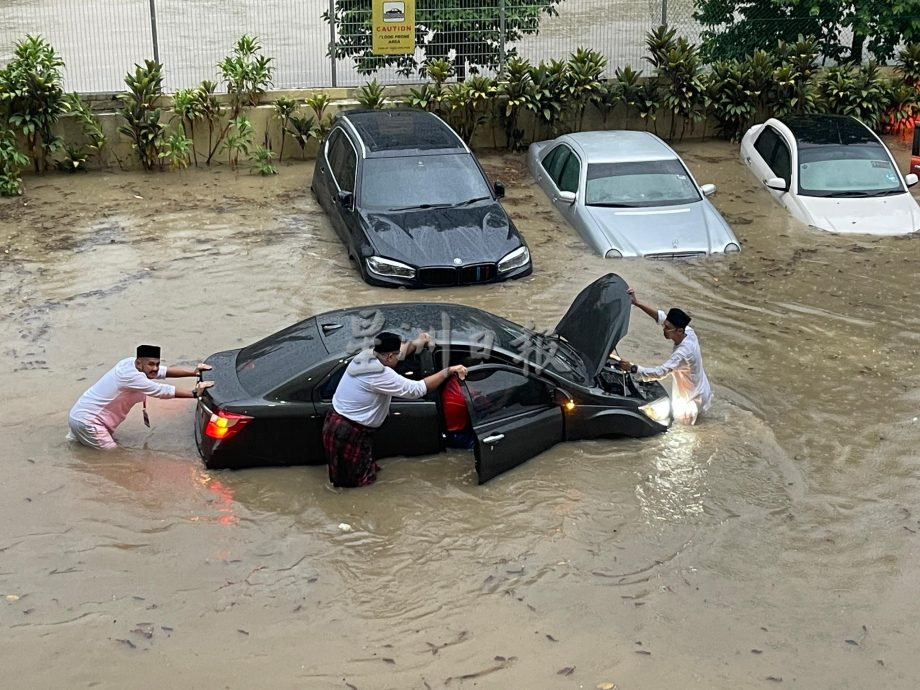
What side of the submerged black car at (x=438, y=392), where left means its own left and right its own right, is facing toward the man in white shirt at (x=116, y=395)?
back

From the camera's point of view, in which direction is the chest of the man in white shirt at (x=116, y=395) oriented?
to the viewer's right

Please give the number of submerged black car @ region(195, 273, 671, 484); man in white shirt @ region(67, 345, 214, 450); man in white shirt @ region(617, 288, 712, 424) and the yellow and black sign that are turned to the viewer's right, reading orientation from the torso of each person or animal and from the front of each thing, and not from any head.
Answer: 2

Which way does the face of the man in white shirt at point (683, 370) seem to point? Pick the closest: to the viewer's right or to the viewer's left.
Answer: to the viewer's left

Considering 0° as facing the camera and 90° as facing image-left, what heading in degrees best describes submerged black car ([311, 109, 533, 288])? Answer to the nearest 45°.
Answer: approximately 315°

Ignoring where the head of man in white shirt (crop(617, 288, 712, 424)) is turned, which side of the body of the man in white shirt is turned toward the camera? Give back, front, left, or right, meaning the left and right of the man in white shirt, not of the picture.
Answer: left

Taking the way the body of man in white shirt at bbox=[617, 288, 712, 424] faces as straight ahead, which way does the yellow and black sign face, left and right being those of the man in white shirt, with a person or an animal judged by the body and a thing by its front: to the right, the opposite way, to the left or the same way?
to the left

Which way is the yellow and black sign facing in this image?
toward the camera

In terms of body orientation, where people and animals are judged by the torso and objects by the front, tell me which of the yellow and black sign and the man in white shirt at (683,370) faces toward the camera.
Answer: the yellow and black sign

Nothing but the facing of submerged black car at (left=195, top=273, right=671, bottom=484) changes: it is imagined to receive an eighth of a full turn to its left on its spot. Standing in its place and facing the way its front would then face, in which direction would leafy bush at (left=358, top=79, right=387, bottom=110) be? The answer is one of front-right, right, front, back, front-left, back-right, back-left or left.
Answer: front-left

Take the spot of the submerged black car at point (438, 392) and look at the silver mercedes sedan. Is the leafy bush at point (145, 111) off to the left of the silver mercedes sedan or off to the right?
left

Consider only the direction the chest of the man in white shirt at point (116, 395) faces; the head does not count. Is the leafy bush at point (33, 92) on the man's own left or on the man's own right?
on the man's own left

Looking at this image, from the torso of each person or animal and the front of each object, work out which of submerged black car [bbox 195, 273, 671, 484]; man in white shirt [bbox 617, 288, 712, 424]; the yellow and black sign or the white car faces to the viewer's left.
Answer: the man in white shirt

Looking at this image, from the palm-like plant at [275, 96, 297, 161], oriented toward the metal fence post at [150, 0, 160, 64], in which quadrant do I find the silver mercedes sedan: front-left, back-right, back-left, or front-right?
back-left

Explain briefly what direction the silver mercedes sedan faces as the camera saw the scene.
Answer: facing the viewer and to the right of the viewer
